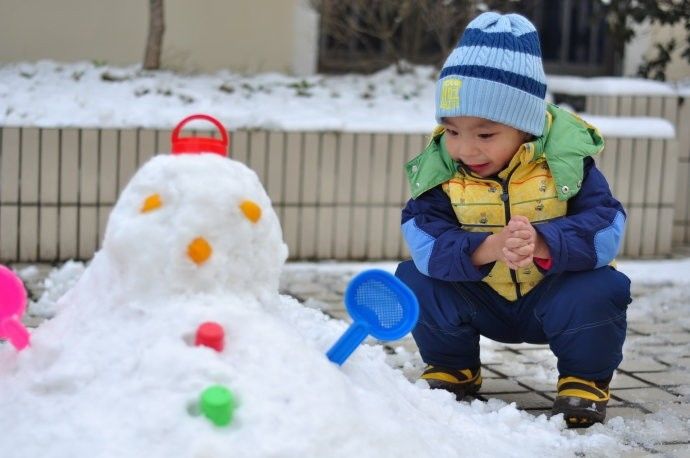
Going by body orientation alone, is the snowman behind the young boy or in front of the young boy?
in front

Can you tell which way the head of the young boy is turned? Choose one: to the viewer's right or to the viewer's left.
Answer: to the viewer's left

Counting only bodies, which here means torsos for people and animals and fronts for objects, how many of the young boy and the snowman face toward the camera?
2

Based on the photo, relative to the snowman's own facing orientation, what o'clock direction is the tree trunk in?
The tree trunk is roughly at 6 o'clock from the snowman.

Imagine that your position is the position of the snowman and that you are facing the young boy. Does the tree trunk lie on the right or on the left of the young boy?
left

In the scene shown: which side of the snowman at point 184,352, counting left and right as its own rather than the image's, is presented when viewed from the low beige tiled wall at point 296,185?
back

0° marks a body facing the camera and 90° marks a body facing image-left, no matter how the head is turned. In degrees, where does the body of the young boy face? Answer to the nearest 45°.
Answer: approximately 0°

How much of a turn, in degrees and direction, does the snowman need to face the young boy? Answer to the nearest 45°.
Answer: approximately 135° to its left

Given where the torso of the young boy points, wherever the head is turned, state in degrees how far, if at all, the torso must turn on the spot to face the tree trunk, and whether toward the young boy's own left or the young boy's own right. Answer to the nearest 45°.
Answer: approximately 135° to the young boy's own right
